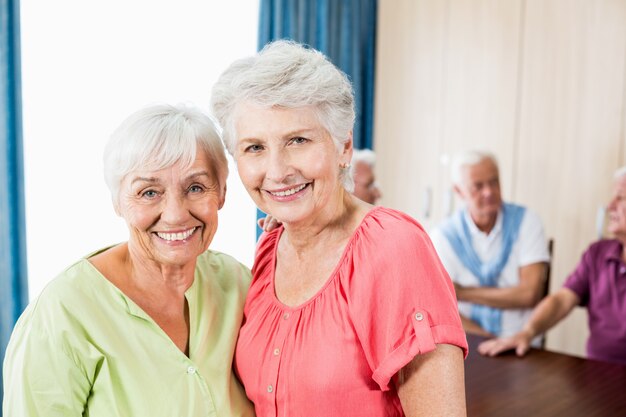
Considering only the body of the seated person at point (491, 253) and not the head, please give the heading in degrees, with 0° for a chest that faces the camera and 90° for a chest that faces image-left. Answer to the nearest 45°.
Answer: approximately 0°

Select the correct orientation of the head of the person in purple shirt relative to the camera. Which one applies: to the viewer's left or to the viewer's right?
to the viewer's left

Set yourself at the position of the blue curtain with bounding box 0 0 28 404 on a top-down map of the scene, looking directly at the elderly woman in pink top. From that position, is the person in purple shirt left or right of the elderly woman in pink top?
left

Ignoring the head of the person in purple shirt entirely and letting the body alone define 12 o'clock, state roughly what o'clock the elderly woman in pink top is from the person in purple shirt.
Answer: The elderly woman in pink top is roughly at 11 o'clock from the person in purple shirt.

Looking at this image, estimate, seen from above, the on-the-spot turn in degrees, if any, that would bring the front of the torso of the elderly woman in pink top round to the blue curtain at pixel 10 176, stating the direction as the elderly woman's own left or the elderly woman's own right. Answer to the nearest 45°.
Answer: approximately 90° to the elderly woman's own right

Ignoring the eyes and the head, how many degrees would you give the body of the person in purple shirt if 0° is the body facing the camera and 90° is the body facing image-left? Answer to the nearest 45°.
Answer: approximately 45°

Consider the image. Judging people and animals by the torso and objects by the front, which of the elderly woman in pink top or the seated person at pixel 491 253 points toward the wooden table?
the seated person
